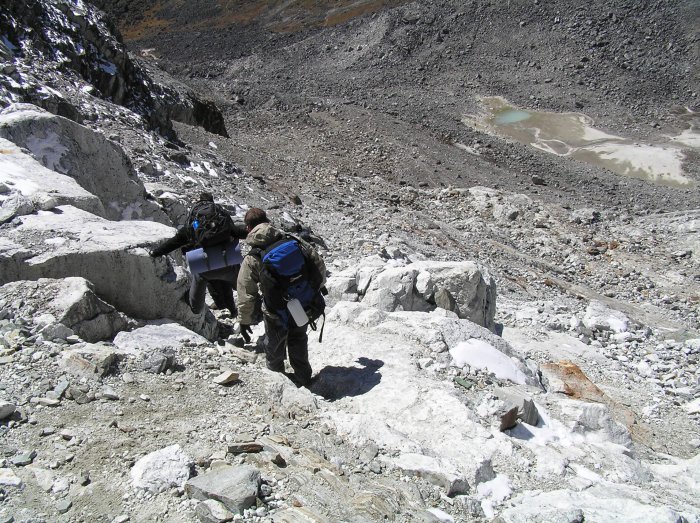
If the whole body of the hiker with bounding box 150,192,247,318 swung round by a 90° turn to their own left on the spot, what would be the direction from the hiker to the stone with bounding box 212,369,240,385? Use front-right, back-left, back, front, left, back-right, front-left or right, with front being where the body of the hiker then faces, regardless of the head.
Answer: left

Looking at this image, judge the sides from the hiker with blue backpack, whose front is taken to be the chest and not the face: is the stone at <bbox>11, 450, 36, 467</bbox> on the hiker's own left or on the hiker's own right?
on the hiker's own left

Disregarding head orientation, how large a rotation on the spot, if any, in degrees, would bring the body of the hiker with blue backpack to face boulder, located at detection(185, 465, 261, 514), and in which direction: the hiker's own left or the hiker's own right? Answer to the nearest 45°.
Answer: approximately 135° to the hiker's own left

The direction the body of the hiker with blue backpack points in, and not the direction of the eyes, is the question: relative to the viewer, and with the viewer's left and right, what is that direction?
facing away from the viewer and to the left of the viewer

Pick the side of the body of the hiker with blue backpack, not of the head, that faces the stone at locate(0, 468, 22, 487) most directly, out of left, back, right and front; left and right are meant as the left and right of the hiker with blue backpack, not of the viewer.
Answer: left

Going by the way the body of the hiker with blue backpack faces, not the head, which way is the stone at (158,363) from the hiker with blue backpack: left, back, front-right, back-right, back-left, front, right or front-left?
left

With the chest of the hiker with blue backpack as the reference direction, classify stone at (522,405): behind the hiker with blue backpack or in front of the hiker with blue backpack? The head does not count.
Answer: behind

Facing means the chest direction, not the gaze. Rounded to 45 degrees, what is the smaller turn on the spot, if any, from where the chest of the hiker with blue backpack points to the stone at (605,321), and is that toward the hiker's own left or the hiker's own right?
approximately 90° to the hiker's own right

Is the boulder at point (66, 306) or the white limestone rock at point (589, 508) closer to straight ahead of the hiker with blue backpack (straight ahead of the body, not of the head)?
the boulder

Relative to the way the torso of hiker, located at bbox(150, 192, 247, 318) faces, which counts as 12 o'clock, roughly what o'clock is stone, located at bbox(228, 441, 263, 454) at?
The stone is roughly at 6 o'clock from the hiker.

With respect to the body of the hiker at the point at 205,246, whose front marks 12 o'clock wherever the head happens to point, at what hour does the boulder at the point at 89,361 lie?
The boulder is roughly at 7 o'clock from the hiker.

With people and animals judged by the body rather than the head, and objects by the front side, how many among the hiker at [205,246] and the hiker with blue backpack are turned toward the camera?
0

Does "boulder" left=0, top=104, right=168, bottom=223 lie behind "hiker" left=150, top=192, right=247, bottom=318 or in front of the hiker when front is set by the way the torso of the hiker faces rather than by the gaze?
in front

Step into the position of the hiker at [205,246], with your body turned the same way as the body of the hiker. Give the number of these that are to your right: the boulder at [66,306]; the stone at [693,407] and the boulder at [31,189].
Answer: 1

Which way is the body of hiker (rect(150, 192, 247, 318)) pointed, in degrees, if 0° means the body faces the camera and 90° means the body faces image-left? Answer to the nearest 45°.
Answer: approximately 180°

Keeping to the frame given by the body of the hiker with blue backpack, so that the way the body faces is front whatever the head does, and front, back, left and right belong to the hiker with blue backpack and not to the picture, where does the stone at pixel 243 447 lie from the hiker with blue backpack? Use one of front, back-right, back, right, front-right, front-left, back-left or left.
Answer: back-left
